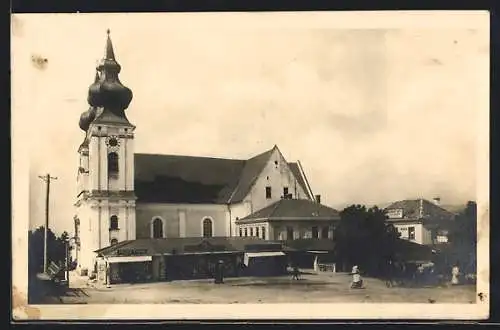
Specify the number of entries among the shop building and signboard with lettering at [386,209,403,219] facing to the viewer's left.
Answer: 0

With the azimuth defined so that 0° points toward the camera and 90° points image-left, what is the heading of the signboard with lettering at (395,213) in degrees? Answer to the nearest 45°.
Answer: approximately 0°

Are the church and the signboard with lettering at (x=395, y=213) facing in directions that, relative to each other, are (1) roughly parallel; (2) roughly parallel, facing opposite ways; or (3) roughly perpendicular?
roughly perpendicular

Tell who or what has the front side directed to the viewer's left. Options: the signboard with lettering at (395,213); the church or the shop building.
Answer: the church

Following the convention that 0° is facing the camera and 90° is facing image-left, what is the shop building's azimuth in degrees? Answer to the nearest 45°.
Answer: approximately 0°

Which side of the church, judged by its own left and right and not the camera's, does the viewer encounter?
left
